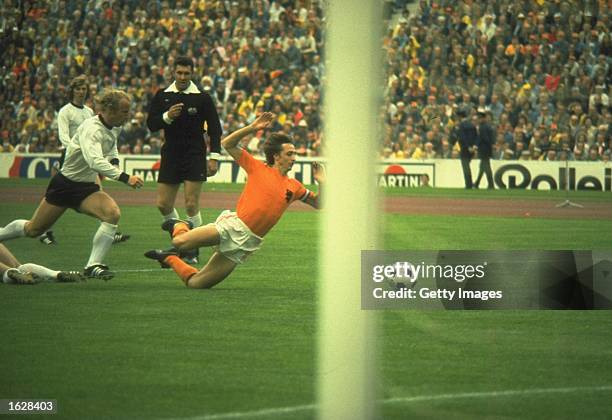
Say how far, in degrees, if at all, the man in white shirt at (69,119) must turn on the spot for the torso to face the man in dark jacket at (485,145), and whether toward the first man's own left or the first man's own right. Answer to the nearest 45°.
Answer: approximately 90° to the first man's own left

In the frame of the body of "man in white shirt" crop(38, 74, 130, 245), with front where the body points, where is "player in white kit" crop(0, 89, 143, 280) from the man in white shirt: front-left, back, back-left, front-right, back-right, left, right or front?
front-right

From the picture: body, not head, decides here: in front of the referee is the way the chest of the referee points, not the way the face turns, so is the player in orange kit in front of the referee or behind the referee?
in front

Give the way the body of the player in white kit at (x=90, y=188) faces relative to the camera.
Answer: to the viewer's right

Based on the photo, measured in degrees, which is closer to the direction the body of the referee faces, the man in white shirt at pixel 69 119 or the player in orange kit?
the player in orange kit

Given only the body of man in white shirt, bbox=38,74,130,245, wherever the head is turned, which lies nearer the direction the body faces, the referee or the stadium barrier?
the referee

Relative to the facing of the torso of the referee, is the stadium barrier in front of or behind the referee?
behind

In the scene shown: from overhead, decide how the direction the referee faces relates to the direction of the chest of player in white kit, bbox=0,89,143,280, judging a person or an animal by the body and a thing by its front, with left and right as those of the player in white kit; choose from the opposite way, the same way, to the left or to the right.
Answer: to the right

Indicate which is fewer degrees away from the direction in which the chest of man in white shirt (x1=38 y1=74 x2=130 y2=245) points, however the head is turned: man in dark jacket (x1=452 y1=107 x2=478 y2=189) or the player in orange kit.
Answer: the player in orange kit

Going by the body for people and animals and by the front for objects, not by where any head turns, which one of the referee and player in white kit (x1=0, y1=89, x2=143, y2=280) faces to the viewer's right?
the player in white kit

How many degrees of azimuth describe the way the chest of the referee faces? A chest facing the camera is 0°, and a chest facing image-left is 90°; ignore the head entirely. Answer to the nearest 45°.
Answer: approximately 0°

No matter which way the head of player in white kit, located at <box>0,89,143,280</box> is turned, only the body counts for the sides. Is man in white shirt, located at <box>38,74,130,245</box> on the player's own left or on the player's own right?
on the player's own left
